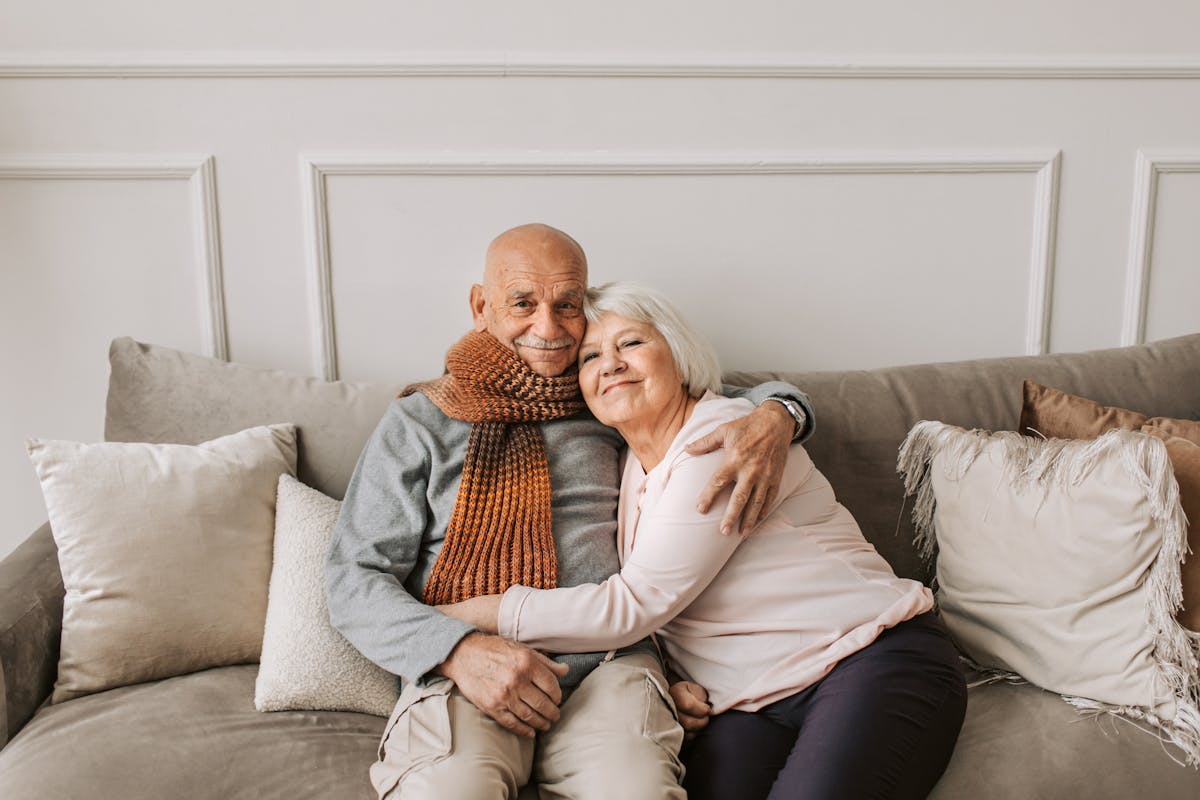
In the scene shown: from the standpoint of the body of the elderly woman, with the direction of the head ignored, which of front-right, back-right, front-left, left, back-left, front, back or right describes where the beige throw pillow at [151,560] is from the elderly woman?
front-right

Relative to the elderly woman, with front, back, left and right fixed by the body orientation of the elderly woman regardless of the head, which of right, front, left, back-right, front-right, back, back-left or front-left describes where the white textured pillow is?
front-right

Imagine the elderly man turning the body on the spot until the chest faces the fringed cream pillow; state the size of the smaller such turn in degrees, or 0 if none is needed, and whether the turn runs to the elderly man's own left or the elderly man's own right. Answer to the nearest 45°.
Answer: approximately 90° to the elderly man's own left

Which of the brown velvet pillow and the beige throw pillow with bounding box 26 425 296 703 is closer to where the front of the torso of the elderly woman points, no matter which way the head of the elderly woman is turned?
the beige throw pillow

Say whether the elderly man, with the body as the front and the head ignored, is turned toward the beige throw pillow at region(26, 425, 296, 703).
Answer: no

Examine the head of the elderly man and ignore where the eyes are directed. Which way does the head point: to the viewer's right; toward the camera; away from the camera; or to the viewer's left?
toward the camera

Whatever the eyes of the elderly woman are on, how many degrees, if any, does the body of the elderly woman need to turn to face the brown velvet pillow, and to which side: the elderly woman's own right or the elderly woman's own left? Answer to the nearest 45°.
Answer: approximately 180°

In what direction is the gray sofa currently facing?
toward the camera

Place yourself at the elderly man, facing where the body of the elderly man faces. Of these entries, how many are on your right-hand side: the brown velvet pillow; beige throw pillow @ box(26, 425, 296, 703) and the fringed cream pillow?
1
